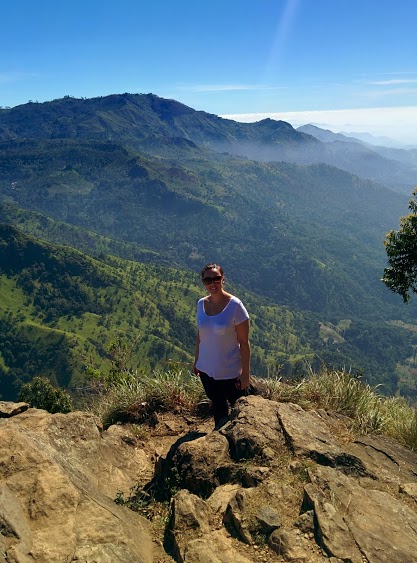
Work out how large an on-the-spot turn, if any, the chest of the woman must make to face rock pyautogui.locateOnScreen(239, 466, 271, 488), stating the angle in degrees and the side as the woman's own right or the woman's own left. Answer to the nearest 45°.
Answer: approximately 45° to the woman's own left

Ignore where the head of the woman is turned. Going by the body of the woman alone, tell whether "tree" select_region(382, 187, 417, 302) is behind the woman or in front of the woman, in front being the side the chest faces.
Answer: behind

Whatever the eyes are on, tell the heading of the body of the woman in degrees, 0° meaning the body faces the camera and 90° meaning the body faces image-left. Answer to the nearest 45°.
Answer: approximately 45°

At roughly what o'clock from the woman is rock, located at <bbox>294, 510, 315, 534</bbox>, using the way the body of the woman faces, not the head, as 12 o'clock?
The rock is roughly at 10 o'clock from the woman.

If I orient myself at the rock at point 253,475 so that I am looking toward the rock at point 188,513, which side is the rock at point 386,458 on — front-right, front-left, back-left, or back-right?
back-left

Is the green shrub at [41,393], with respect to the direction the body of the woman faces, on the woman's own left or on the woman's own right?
on the woman's own right

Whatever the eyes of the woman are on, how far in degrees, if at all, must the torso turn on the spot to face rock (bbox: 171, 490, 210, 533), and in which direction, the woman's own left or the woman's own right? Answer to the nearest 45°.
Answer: approximately 45° to the woman's own left

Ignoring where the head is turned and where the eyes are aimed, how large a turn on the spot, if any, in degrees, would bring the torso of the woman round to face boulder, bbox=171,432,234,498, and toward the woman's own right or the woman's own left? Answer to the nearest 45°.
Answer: approximately 45° to the woman's own left

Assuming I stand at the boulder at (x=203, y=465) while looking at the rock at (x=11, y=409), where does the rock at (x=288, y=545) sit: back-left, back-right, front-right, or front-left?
back-left

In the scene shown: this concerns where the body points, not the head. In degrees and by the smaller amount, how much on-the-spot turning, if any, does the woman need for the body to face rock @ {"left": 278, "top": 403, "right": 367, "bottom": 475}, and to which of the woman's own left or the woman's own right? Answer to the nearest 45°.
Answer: approximately 90° to the woman's own left

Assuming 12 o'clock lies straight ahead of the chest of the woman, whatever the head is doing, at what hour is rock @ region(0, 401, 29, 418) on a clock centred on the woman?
The rock is roughly at 2 o'clock from the woman.
